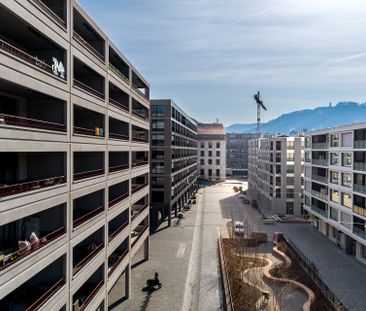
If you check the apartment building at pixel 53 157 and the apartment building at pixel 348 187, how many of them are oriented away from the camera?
0

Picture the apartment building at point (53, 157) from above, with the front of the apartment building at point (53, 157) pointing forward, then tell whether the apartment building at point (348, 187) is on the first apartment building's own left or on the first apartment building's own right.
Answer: on the first apartment building's own left

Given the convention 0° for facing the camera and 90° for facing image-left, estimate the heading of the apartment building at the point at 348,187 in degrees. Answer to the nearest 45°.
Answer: approximately 45°

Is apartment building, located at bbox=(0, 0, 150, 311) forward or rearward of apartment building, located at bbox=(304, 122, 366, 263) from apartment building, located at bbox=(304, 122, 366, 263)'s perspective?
forward
